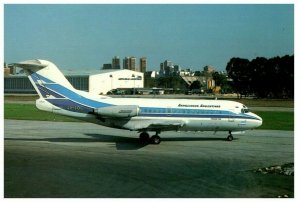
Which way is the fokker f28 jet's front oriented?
to the viewer's right
